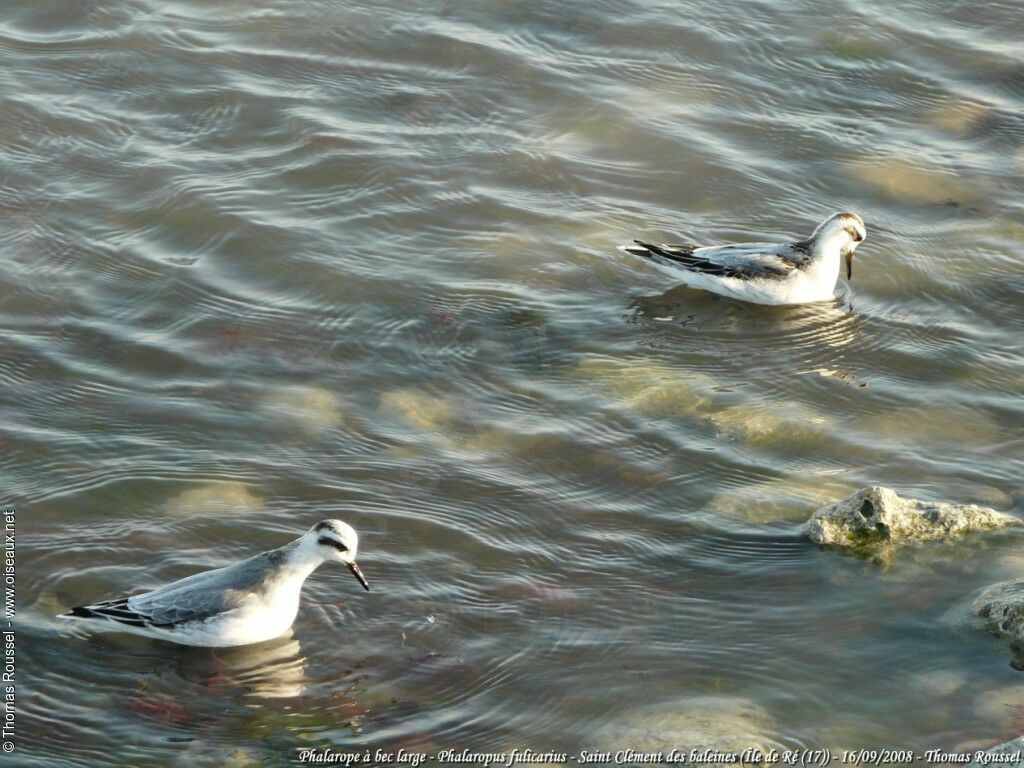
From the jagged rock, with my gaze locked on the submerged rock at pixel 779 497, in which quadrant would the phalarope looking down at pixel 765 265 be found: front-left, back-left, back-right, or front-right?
front-right

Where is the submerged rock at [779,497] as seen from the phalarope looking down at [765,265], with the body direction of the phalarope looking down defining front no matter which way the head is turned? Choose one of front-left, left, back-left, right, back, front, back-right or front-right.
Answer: right

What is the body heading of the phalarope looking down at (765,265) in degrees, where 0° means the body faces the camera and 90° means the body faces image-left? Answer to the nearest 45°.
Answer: approximately 270°

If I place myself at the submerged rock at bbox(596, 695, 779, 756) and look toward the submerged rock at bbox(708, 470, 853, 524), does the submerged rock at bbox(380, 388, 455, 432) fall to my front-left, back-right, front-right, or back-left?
front-left

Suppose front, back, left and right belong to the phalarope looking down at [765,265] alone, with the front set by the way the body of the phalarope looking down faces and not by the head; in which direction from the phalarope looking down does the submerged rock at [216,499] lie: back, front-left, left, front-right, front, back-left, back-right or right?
back-right

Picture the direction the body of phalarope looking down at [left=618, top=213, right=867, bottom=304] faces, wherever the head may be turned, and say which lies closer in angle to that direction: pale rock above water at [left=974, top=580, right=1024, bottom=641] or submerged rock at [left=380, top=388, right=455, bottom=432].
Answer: the pale rock above water

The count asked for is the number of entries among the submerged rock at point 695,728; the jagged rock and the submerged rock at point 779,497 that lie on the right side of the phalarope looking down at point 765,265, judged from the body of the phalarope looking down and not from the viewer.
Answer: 3

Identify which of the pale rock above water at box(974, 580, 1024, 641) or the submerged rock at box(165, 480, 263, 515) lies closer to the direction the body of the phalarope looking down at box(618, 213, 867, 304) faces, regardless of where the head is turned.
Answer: the pale rock above water

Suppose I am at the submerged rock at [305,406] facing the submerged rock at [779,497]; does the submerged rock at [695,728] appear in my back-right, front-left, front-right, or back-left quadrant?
front-right

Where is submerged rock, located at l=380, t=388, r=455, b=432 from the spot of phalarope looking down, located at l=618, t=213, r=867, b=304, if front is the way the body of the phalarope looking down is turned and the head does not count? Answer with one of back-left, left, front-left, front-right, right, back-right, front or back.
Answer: back-right

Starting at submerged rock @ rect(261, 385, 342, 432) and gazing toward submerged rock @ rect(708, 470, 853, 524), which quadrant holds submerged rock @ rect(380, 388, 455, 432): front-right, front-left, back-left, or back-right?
front-left

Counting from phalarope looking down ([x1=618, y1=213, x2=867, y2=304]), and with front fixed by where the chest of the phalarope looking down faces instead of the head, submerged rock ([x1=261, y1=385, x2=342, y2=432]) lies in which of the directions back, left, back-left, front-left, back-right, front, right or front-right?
back-right

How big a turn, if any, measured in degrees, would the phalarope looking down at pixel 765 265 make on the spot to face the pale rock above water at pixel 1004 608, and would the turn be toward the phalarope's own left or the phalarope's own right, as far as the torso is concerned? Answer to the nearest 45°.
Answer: approximately 90° to the phalarope's own right

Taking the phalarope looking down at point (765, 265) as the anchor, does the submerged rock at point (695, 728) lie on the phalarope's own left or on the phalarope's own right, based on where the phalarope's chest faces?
on the phalarope's own right

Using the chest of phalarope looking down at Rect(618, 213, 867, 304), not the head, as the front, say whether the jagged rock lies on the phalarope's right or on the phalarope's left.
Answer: on the phalarope's right
